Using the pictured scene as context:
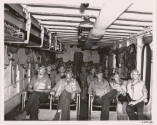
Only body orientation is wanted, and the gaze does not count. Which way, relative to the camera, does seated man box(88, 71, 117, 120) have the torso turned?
toward the camera

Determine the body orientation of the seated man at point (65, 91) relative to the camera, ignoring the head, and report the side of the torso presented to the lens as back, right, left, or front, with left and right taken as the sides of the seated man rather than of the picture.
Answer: front

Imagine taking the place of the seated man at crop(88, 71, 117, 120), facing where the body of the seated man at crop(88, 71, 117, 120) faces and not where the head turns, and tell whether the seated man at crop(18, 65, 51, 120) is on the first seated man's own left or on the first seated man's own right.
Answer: on the first seated man's own right

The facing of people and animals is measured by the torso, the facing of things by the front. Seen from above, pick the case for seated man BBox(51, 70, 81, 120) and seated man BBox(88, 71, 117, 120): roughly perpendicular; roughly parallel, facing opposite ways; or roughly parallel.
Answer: roughly parallel

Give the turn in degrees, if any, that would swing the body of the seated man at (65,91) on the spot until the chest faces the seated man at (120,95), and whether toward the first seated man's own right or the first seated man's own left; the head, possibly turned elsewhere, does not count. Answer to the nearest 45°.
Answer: approximately 90° to the first seated man's own left

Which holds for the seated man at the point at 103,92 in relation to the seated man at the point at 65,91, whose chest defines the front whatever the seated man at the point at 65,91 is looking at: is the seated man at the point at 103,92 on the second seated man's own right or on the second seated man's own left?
on the second seated man's own left

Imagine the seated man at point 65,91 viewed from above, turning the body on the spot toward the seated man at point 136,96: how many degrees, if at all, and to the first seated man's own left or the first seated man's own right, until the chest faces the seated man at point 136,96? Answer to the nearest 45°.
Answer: approximately 90° to the first seated man's own left

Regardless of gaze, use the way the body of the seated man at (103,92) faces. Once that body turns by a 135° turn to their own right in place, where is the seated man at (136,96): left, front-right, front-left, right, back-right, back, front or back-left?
back

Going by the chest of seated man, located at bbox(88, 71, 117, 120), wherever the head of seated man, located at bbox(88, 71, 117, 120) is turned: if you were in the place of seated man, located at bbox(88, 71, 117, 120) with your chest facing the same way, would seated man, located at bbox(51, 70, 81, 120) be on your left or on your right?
on your right

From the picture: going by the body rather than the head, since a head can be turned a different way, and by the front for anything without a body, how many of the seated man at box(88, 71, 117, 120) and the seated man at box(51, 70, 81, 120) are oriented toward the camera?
2
